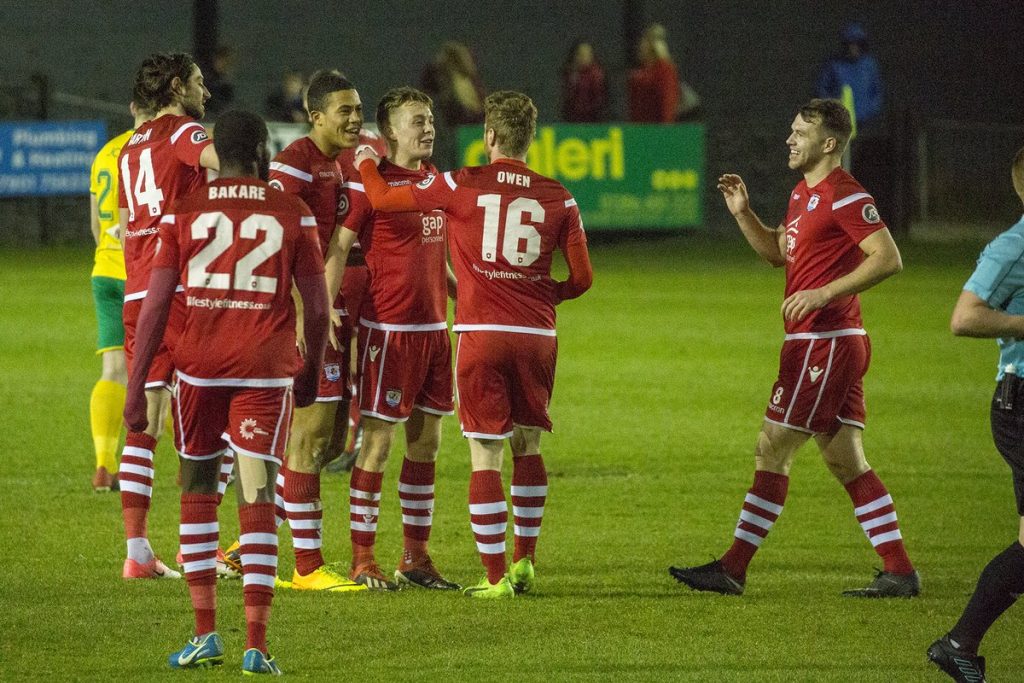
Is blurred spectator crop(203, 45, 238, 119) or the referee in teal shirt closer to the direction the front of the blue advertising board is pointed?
the referee in teal shirt

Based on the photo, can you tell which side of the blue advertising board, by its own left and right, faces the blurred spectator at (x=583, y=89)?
left

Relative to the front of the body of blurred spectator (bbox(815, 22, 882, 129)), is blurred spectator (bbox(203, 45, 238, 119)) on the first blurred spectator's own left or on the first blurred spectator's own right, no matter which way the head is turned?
on the first blurred spectator's own right

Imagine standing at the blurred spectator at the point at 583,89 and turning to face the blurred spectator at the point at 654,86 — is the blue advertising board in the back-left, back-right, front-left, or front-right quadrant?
back-right

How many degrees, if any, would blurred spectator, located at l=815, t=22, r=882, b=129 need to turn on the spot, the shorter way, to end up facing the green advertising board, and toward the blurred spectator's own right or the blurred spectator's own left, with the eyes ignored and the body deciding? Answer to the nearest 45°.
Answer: approximately 45° to the blurred spectator's own right

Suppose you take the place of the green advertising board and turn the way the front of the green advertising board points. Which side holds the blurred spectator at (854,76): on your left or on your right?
on your left

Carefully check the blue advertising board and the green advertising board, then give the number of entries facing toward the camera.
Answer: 2

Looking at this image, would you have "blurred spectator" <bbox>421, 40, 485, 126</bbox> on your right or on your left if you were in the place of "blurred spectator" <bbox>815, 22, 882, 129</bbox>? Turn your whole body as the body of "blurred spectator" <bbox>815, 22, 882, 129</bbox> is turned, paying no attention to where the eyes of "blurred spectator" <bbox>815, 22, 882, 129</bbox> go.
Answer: on your right

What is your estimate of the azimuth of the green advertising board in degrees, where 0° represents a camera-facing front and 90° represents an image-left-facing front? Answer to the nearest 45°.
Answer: approximately 0°
